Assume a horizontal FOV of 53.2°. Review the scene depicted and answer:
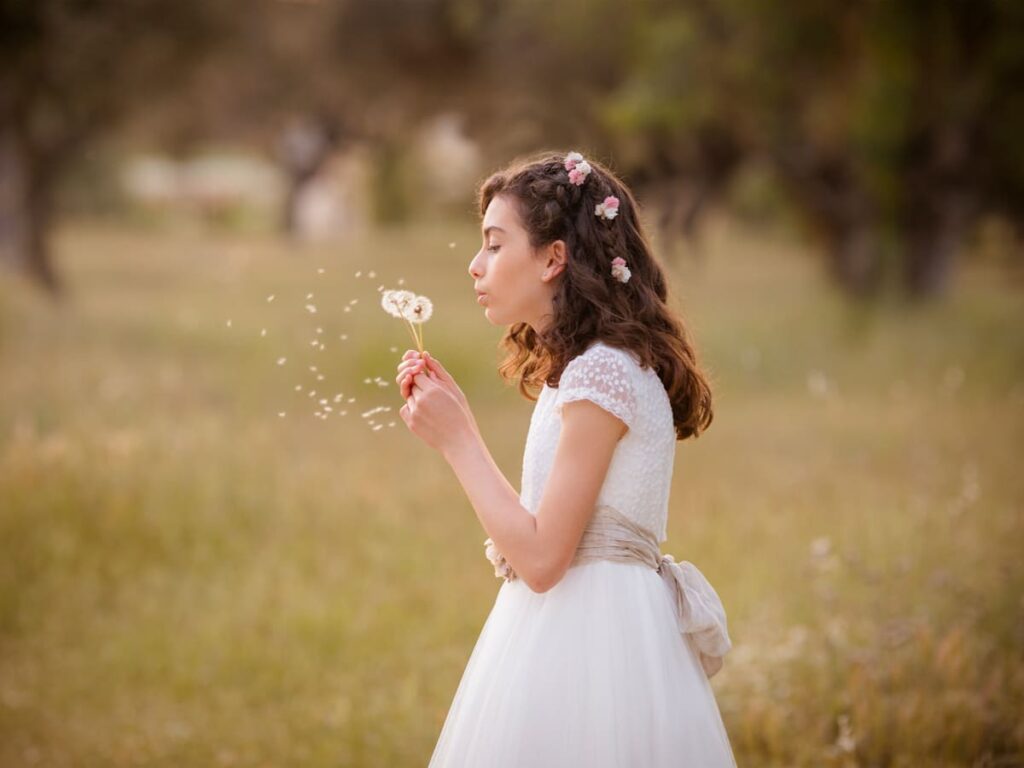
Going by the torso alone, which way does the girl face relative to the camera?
to the viewer's left

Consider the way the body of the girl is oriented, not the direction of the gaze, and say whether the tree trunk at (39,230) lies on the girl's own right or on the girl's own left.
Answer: on the girl's own right

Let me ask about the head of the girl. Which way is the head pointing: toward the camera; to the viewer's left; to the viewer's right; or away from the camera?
to the viewer's left

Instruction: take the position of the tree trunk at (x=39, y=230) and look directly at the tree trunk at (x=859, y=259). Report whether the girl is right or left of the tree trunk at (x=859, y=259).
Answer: right
